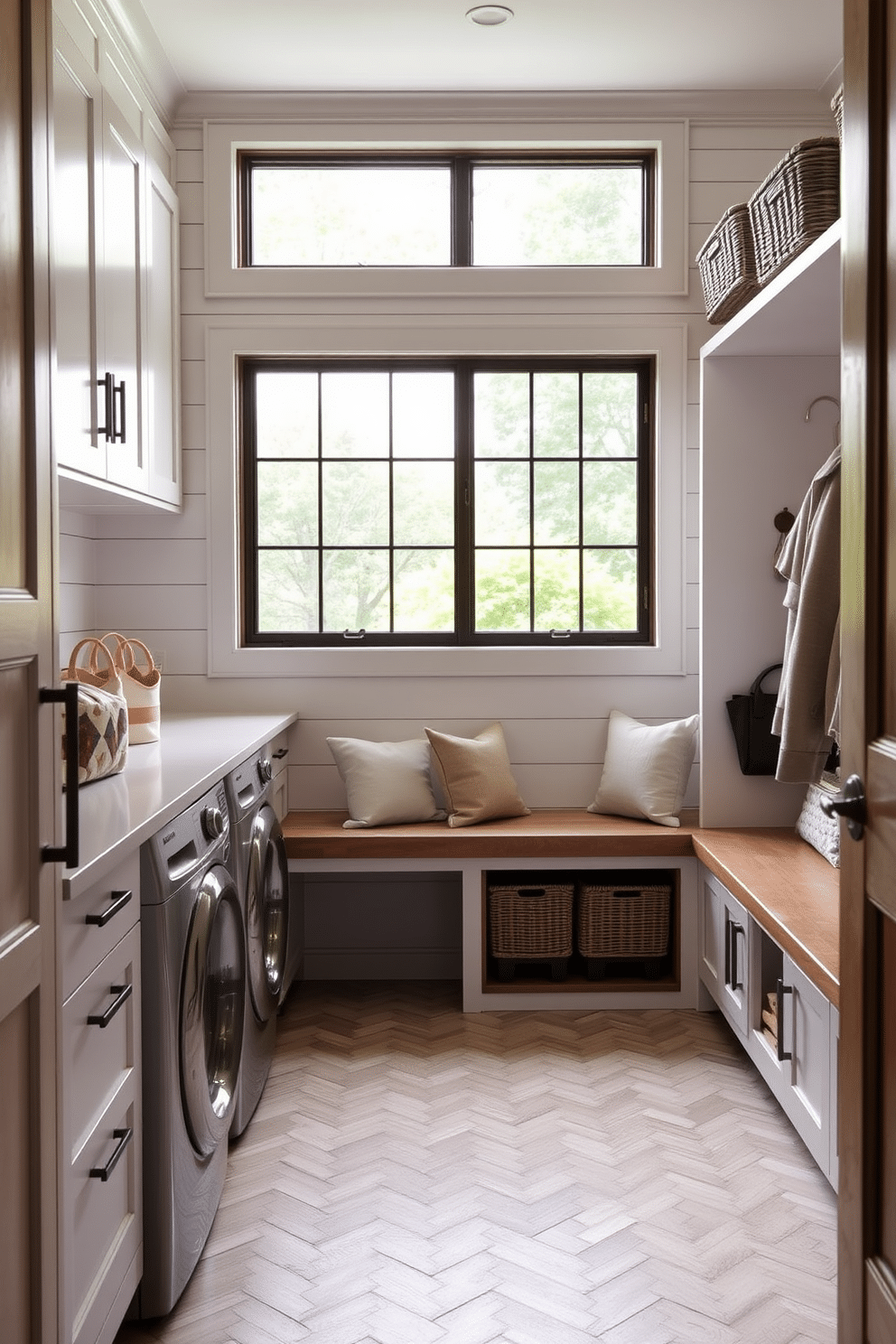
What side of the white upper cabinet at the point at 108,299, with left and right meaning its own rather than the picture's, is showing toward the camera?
right

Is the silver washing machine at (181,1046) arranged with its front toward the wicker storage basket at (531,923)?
no

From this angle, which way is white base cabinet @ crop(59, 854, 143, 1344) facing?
to the viewer's right

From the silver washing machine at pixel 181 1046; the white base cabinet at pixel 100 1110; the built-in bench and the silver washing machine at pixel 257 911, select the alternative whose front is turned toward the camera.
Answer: the built-in bench

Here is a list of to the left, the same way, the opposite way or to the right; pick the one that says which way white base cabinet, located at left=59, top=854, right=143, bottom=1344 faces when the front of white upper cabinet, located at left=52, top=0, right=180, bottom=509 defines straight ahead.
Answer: the same way

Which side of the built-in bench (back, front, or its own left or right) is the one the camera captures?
front

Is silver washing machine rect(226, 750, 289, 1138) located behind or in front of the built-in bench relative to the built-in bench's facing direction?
in front

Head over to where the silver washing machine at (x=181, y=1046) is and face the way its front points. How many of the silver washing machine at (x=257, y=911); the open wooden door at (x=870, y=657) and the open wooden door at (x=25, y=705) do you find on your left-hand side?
1

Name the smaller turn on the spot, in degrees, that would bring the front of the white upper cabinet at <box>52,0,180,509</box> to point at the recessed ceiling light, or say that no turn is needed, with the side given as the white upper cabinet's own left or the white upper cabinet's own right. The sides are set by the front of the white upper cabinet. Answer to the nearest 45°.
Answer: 0° — it already faces it

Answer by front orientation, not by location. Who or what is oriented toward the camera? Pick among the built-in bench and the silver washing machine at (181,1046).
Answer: the built-in bench

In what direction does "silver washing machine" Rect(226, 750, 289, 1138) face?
to the viewer's right

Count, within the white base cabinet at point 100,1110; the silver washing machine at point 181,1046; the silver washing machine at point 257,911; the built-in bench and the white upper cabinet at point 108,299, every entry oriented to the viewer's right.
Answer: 4

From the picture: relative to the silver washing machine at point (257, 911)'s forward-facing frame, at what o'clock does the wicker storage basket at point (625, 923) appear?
The wicker storage basket is roughly at 11 o'clock from the silver washing machine.

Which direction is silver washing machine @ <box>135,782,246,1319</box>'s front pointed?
to the viewer's right

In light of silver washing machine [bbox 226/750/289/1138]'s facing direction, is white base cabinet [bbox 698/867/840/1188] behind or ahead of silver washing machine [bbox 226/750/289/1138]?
ahead
